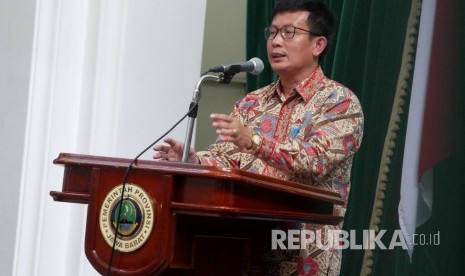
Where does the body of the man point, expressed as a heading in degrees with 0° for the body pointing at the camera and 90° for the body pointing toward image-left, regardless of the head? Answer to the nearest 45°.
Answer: approximately 45°

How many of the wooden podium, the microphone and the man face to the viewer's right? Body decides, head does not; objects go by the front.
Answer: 1

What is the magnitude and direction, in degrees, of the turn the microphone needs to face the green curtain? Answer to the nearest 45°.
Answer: approximately 45° to its left

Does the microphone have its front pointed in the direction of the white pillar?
no

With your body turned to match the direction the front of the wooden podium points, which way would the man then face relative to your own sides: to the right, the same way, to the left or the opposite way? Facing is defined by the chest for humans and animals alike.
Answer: the same way

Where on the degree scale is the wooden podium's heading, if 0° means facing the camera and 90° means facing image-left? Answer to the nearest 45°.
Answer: approximately 45°

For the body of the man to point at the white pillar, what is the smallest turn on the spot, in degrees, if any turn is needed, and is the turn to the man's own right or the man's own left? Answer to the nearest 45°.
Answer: approximately 90° to the man's own right

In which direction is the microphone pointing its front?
to the viewer's right

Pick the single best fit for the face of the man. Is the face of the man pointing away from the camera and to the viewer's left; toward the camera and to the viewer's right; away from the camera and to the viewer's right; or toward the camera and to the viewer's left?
toward the camera and to the viewer's left

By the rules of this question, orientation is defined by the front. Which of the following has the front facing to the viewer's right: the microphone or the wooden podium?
the microphone

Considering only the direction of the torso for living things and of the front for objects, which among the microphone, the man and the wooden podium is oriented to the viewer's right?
the microphone
